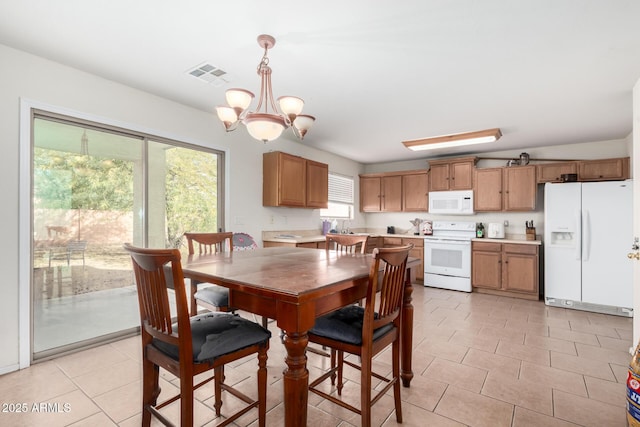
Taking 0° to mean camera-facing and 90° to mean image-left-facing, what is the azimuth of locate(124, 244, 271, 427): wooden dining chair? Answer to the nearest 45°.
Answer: approximately 225°

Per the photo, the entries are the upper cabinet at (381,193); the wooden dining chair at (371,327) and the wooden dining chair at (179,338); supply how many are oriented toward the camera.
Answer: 1

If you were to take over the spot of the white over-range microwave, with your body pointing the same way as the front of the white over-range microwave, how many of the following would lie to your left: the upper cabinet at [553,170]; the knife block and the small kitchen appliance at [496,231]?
3

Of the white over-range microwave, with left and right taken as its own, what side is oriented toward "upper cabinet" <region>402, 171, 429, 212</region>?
right

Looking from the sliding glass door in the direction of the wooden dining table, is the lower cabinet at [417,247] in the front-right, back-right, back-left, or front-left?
front-left

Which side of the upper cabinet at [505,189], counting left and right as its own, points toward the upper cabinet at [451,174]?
right

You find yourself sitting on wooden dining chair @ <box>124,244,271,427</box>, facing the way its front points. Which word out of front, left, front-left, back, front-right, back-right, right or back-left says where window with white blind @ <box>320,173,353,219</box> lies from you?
front

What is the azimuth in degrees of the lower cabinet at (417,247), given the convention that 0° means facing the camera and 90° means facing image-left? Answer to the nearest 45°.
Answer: approximately 0°

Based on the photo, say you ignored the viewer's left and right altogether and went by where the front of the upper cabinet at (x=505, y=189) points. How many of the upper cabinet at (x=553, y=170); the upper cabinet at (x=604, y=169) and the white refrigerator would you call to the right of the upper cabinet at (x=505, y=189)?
0

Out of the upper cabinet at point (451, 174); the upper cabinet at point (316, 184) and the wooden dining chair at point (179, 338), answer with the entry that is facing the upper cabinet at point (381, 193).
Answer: the wooden dining chair

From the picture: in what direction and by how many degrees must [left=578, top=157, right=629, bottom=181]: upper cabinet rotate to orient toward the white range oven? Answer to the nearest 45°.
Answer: approximately 90° to its right

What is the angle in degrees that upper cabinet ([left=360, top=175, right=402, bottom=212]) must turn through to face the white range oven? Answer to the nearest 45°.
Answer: approximately 45° to its left

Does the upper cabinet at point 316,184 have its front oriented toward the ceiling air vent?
no

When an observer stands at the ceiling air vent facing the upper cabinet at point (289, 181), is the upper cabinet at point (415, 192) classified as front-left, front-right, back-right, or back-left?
front-right

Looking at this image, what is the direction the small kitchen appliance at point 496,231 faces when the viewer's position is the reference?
facing the viewer

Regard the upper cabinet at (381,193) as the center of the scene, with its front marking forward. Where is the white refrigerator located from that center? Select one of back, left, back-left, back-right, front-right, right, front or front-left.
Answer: front-left

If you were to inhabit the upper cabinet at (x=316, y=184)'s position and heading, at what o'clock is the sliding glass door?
The sliding glass door is roughly at 3 o'clock from the upper cabinet.

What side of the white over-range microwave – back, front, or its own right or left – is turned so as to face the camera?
front

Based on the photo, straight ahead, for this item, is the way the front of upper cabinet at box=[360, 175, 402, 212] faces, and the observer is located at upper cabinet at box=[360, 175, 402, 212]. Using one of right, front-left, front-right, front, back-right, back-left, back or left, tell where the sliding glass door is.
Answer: front-right

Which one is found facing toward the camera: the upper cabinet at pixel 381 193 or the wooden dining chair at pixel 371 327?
the upper cabinet
